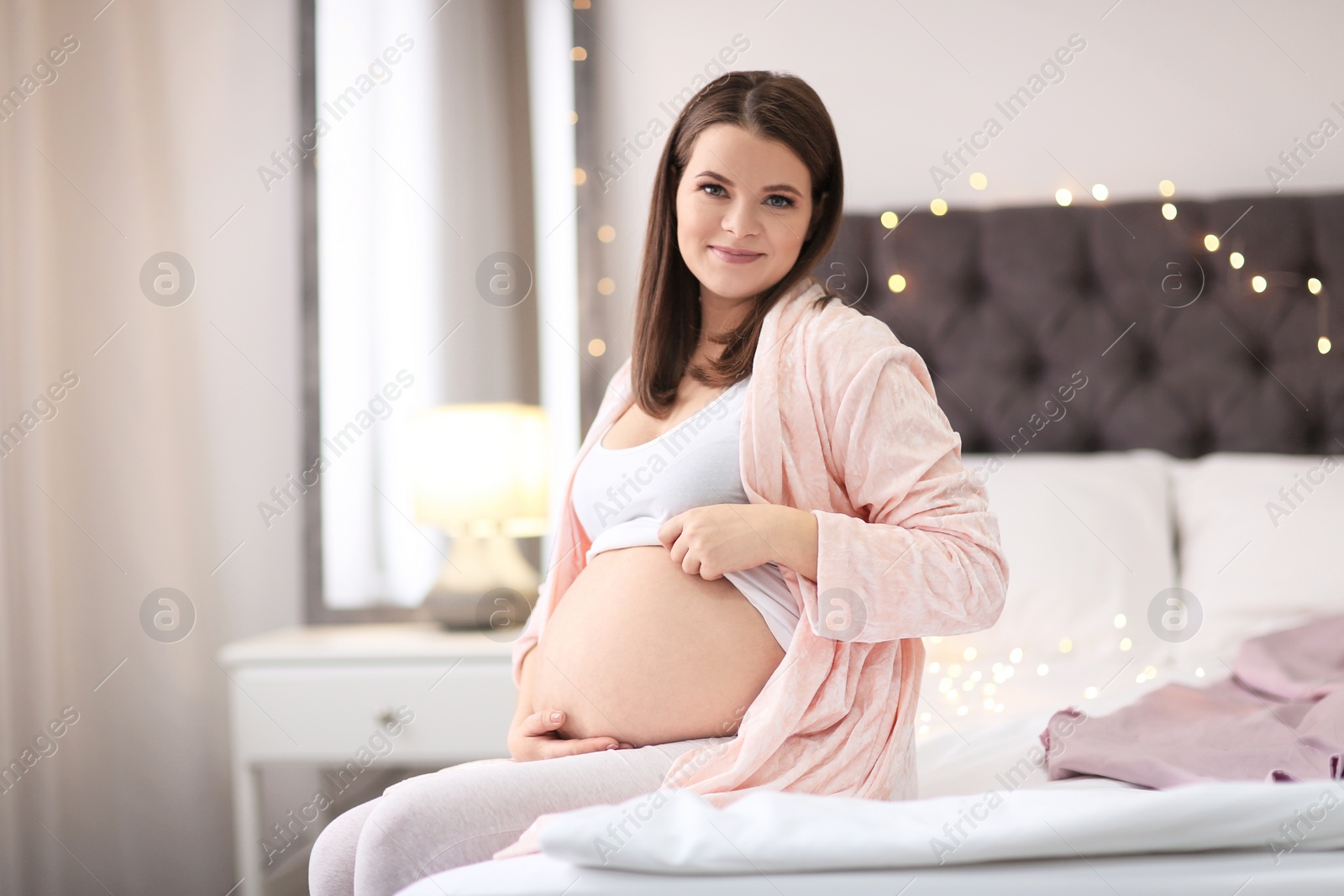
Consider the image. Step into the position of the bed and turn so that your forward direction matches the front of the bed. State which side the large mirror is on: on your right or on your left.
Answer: on your right

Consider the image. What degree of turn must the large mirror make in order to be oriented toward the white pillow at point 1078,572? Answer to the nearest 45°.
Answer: approximately 45° to its left

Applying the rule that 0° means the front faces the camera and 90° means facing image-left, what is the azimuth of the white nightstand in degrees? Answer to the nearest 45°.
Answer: approximately 0°

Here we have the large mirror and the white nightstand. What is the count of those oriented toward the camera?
2

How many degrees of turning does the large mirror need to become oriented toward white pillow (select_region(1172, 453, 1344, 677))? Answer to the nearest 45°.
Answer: approximately 45° to its left

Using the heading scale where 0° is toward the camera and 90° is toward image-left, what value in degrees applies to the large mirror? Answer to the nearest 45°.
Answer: approximately 0°
